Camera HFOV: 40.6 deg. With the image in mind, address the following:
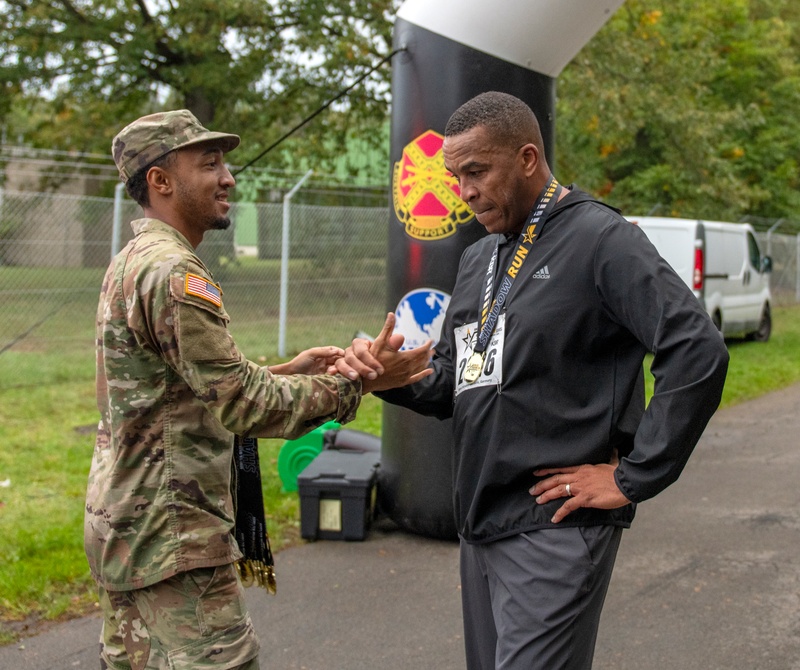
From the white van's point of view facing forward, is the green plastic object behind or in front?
behind

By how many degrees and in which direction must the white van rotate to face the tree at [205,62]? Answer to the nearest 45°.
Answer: approximately 135° to its left

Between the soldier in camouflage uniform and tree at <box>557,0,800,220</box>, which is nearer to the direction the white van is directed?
the tree

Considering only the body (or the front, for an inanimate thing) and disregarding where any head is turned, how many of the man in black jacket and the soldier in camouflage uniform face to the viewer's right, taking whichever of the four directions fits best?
1

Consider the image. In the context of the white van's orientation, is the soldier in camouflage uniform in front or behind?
behind

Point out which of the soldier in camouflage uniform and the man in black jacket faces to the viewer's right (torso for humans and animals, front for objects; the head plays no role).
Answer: the soldier in camouflage uniform

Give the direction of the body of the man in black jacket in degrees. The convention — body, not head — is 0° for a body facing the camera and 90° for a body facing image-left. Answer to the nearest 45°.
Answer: approximately 45°

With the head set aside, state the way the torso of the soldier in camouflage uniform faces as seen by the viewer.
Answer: to the viewer's right

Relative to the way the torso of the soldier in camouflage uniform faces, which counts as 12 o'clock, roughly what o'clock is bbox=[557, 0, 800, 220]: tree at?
The tree is roughly at 10 o'clock from the soldier in camouflage uniform.

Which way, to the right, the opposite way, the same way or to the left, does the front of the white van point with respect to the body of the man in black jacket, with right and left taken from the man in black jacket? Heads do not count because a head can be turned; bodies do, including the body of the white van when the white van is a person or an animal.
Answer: the opposite way

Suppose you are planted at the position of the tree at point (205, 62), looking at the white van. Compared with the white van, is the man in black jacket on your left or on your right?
right

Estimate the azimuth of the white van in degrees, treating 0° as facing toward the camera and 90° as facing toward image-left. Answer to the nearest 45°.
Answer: approximately 225°
